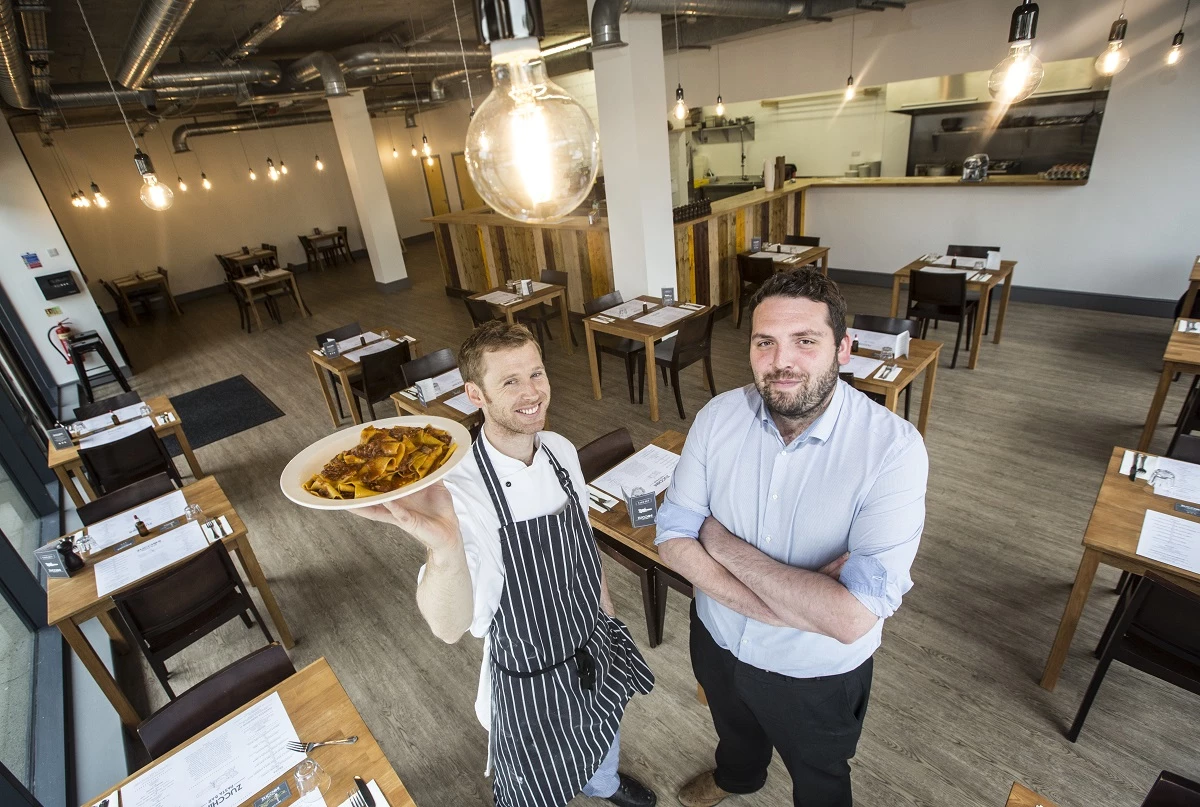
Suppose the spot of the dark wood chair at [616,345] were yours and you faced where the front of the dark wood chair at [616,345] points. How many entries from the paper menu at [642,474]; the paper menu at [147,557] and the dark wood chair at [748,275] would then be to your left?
1

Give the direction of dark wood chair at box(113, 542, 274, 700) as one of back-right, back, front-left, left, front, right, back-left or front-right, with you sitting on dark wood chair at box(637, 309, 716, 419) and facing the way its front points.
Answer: left

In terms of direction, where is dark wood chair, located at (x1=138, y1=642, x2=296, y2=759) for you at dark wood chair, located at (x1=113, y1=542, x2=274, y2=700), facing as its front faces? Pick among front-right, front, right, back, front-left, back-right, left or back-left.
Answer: back

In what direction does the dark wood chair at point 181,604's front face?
away from the camera

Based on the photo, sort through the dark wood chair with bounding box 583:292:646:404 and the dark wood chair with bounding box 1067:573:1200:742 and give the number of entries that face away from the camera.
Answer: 1

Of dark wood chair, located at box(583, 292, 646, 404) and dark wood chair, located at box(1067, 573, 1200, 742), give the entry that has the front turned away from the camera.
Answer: dark wood chair, located at box(1067, 573, 1200, 742)

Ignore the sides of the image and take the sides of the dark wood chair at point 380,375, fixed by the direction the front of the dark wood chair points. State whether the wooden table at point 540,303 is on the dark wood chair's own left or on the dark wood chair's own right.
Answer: on the dark wood chair's own right

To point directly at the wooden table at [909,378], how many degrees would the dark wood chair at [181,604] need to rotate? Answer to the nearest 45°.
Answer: approximately 135° to its right

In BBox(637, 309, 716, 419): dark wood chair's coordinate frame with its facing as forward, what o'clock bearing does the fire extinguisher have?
The fire extinguisher is roughly at 11 o'clock from the dark wood chair.

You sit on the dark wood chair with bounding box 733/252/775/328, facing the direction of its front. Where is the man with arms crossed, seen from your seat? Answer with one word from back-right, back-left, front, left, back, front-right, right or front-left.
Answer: back-right

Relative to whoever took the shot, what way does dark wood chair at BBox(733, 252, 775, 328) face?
facing away from the viewer and to the right of the viewer

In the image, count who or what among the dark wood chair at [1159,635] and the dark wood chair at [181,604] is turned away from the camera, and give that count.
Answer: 2

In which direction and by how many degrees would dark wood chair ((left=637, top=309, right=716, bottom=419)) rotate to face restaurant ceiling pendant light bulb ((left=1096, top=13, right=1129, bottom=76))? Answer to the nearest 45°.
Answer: approximately 135° to its right

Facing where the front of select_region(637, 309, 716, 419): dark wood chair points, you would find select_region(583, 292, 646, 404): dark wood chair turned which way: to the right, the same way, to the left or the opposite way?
the opposite way

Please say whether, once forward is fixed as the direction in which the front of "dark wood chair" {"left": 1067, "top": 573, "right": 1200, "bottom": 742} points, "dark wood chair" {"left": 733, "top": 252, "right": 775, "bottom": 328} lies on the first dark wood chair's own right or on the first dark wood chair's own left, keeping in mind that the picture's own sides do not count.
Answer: on the first dark wood chair's own left

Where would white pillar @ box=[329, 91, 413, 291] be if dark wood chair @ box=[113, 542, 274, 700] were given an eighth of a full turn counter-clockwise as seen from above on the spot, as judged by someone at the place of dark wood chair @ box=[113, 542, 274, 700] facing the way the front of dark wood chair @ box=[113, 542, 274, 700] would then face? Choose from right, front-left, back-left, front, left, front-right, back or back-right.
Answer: right

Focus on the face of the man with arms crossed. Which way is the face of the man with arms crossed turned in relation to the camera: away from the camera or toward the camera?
toward the camera

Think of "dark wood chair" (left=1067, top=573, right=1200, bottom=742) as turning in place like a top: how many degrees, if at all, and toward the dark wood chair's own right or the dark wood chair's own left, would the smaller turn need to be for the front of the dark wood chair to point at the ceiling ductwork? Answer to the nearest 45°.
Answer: approximately 90° to the dark wood chair's own left

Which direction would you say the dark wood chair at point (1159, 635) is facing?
away from the camera

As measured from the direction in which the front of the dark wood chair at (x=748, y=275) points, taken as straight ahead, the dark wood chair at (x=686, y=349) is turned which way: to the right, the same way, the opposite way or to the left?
to the left

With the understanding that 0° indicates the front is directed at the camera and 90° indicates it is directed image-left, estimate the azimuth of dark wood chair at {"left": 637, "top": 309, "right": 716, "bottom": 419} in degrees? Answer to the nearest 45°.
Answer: approximately 135°
